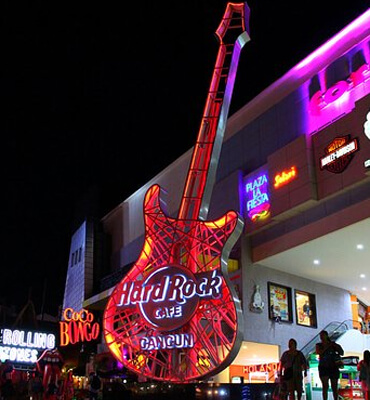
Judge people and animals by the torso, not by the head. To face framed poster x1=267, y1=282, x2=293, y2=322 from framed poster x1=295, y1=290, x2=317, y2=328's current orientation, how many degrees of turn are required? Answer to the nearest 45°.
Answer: approximately 90° to its right

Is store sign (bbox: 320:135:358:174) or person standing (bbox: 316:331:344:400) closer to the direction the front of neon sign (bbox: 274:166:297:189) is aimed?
the person standing

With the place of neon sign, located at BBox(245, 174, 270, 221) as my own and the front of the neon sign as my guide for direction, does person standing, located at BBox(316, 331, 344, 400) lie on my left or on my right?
on my left

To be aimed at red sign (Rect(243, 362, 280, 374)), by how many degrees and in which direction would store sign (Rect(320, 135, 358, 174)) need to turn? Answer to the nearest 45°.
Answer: approximately 90° to its right

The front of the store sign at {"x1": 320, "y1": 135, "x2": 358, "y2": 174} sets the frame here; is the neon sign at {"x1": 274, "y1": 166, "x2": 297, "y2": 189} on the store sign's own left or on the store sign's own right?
on the store sign's own right
